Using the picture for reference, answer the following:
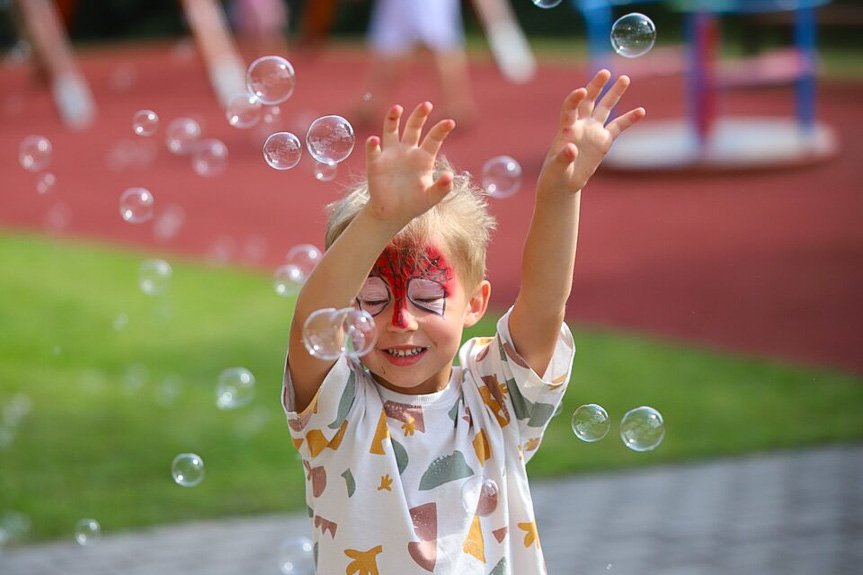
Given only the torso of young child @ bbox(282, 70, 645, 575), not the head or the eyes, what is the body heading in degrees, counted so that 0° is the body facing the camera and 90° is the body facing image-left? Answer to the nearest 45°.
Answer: approximately 0°

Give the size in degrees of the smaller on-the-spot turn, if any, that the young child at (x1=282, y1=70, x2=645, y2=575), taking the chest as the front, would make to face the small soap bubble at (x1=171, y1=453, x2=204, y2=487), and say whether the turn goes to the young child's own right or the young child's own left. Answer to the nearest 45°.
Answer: approximately 135° to the young child's own right

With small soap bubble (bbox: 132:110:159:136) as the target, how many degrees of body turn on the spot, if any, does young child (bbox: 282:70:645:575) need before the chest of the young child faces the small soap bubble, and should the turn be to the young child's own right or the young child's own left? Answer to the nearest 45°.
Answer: approximately 135° to the young child's own right

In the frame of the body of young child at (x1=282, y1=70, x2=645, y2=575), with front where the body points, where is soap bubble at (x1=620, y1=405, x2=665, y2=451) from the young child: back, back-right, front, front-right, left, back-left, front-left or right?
back-left
